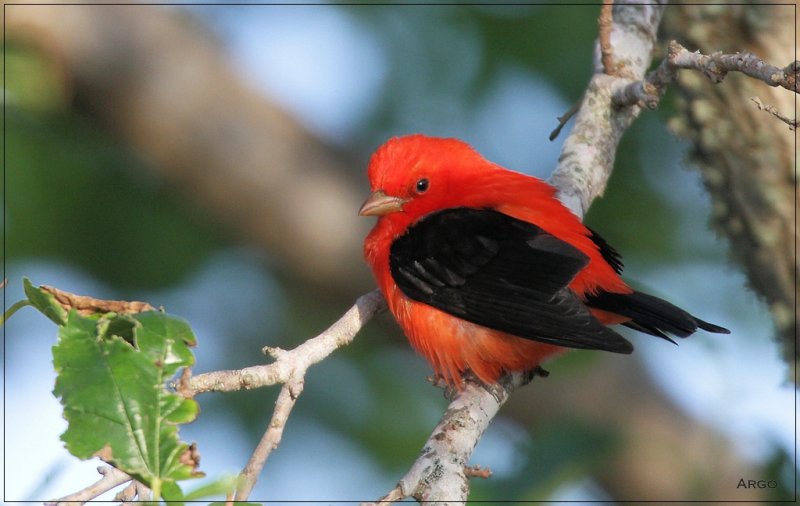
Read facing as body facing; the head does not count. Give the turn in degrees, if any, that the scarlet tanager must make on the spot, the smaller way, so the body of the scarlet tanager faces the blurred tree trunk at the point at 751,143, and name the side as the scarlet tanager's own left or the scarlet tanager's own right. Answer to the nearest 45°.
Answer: approximately 180°

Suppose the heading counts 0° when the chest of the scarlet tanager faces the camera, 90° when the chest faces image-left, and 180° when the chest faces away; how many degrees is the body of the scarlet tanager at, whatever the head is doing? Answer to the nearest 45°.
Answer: approximately 90°
